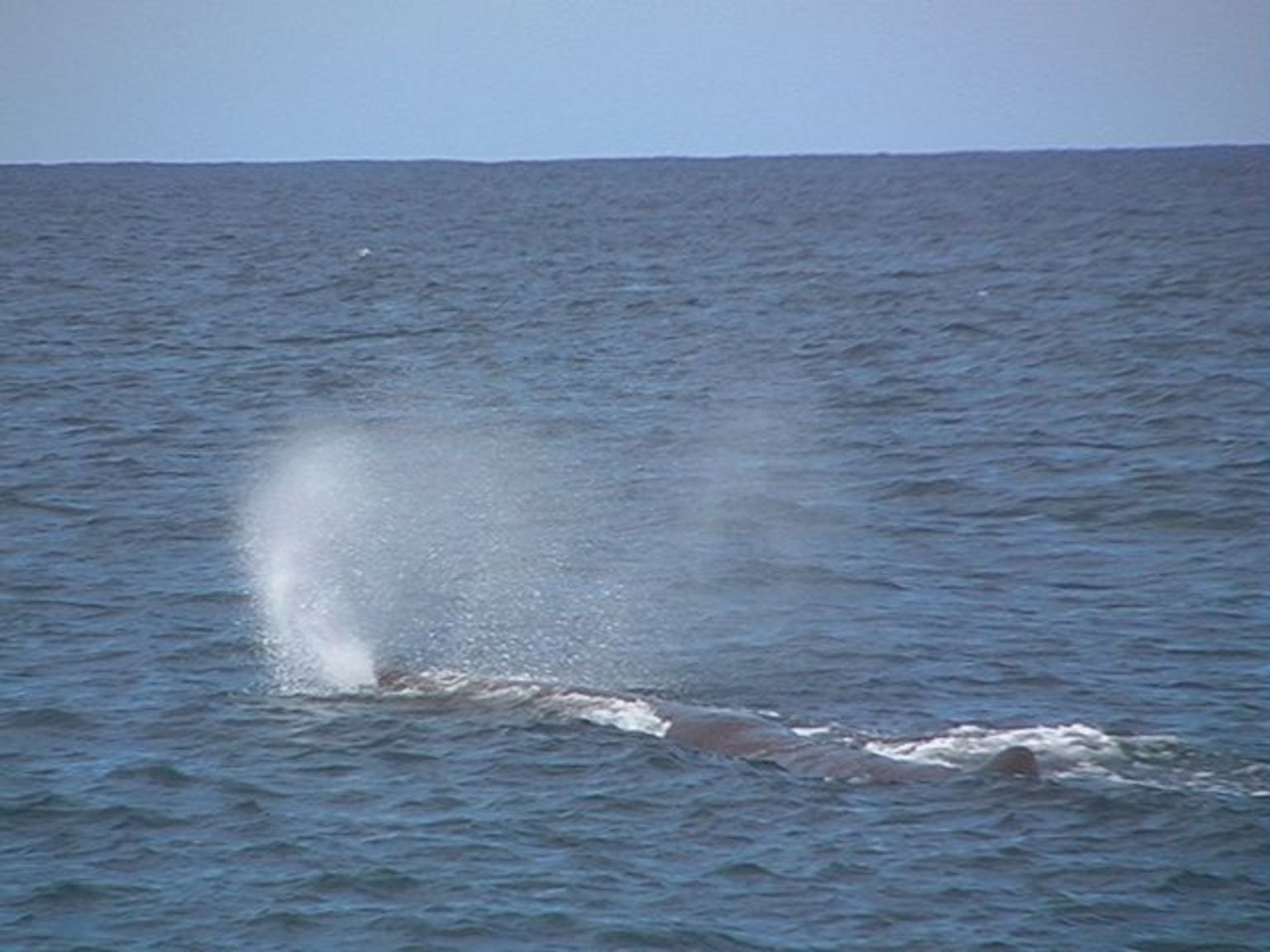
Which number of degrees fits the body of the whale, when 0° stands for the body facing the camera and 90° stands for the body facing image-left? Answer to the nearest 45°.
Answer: approximately 90°
